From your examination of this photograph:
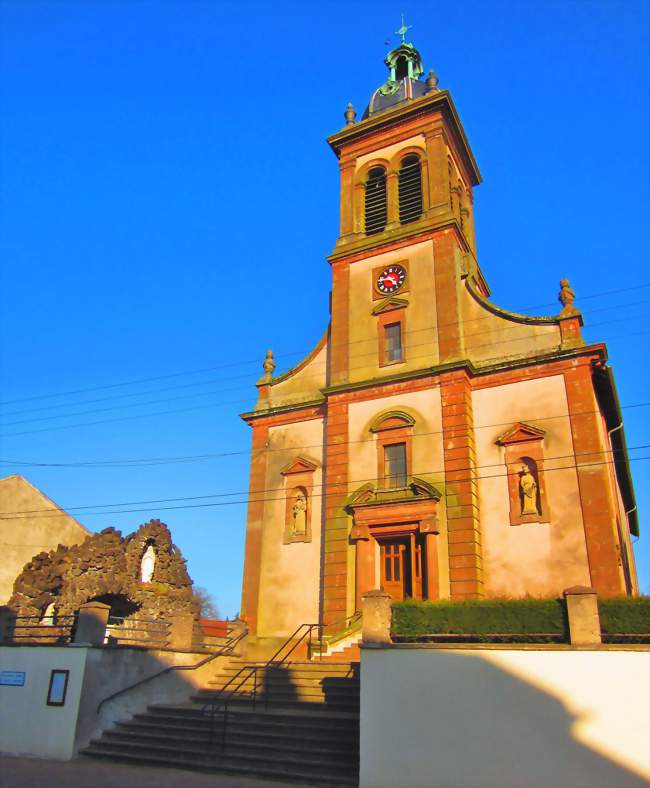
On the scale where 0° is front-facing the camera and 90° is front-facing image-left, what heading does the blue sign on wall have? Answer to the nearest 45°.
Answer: approximately 0°

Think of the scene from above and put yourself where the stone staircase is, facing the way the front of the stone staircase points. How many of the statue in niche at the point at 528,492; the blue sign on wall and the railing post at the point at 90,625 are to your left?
1

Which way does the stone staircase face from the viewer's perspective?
toward the camera

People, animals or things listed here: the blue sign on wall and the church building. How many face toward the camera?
2

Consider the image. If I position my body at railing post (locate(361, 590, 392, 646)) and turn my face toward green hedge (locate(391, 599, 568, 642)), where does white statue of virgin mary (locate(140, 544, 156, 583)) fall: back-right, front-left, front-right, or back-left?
back-left

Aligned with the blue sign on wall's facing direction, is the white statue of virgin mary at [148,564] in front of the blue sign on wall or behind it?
behind

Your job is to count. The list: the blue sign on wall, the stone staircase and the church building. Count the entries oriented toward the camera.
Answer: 3

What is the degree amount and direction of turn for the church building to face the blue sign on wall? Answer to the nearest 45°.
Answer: approximately 45° to its right

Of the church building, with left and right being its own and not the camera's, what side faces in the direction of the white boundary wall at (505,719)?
front

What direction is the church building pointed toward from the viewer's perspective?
toward the camera

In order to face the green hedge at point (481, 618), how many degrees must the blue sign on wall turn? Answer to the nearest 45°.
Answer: approximately 45° to its left

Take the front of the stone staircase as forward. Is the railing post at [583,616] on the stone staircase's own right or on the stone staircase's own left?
on the stone staircase's own left

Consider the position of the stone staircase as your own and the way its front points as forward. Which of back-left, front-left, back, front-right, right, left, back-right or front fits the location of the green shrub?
front-left
